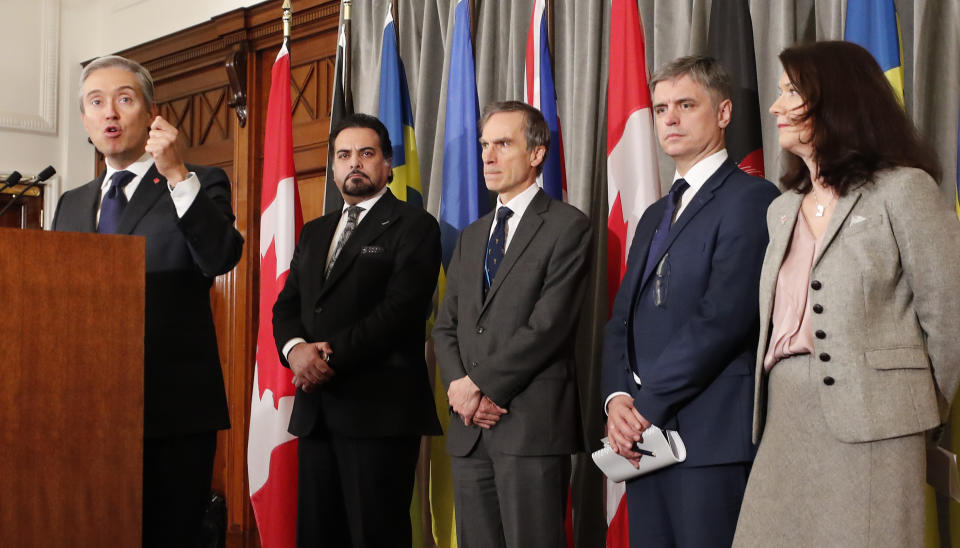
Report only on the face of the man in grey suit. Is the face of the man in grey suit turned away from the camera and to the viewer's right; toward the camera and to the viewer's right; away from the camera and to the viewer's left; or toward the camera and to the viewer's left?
toward the camera and to the viewer's left

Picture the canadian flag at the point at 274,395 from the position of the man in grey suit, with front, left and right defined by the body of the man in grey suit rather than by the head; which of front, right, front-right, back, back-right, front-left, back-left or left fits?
right

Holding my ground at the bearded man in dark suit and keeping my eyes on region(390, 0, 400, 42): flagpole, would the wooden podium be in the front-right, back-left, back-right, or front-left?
back-left

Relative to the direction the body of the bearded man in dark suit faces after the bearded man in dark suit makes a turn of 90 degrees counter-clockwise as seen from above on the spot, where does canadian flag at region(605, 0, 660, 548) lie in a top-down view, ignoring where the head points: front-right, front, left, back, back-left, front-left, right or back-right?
front-left

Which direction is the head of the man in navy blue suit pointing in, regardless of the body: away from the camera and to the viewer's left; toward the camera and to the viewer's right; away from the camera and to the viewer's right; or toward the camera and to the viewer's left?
toward the camera and to the viewer's left

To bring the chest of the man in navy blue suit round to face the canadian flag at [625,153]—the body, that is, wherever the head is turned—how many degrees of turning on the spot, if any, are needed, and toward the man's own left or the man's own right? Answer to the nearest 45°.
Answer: approximately 135° to the man's own right

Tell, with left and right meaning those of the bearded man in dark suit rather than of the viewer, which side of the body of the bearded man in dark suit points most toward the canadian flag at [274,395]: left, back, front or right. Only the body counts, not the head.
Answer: right

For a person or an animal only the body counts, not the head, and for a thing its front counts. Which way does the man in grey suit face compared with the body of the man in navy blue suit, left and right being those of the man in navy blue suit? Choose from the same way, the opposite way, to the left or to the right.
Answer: the same way

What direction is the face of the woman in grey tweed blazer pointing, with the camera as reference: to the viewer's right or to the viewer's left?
to the viewer's left

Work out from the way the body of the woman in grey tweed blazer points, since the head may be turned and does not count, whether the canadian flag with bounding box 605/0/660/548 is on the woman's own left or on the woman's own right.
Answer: on the woman's own right

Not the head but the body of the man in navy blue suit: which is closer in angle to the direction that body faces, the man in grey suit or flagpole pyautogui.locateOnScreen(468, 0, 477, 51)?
the man in grey suit

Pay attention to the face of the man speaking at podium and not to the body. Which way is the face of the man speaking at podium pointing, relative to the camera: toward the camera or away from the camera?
toward the camera

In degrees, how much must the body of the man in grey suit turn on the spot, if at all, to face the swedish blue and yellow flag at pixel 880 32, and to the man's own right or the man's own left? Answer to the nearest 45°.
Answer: approximately 135° to the man's own left

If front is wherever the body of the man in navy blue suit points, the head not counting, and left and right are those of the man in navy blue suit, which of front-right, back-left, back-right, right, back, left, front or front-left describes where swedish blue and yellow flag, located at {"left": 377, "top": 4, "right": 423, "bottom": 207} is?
right

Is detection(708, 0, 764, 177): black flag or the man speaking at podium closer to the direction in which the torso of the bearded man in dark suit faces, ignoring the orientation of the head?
the man speaking at podium

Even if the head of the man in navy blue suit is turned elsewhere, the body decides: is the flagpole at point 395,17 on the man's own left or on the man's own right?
on the man's own right

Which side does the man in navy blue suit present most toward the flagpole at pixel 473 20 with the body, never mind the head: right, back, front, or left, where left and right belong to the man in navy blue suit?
right

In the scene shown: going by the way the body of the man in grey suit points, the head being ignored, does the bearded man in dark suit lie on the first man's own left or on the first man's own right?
on the first man's own right

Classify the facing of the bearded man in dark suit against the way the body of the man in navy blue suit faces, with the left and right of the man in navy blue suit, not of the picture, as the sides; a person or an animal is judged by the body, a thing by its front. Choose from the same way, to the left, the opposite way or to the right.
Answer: the same way
